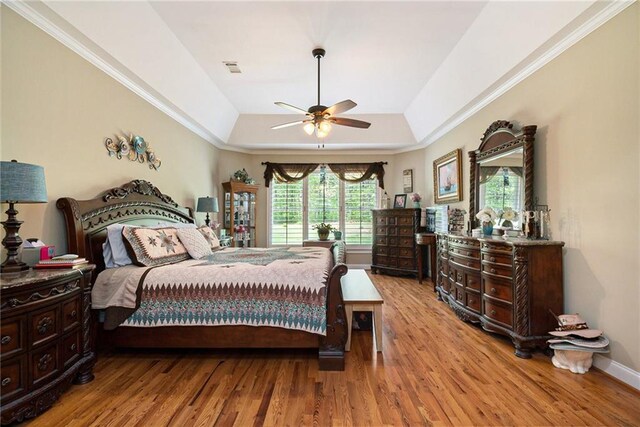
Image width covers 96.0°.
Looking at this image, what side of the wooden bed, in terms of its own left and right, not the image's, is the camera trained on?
right

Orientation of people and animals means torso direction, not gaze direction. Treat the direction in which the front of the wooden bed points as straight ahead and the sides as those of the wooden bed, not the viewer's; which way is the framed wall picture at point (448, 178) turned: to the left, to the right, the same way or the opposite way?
the opposite way

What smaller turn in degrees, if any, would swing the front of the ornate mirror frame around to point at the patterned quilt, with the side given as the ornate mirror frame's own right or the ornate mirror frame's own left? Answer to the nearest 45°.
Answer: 0° — it already faces it

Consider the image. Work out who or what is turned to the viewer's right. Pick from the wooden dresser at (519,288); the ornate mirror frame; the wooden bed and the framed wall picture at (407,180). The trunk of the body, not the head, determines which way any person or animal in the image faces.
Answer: the wooden bed

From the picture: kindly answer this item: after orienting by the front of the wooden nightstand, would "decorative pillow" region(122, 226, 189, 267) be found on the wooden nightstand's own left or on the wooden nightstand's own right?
on the wooden nightstand's own left

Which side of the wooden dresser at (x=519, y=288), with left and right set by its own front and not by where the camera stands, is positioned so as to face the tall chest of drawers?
right

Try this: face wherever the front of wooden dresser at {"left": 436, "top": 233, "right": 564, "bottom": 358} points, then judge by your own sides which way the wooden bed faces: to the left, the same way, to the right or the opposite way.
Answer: the opposite way

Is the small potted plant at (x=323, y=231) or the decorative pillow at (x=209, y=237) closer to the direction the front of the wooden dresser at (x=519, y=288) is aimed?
the decorative pillow

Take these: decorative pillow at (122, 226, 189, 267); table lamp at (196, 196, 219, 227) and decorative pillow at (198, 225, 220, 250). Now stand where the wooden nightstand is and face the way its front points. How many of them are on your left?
3

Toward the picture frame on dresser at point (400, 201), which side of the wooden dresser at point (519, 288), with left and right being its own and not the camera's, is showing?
right
